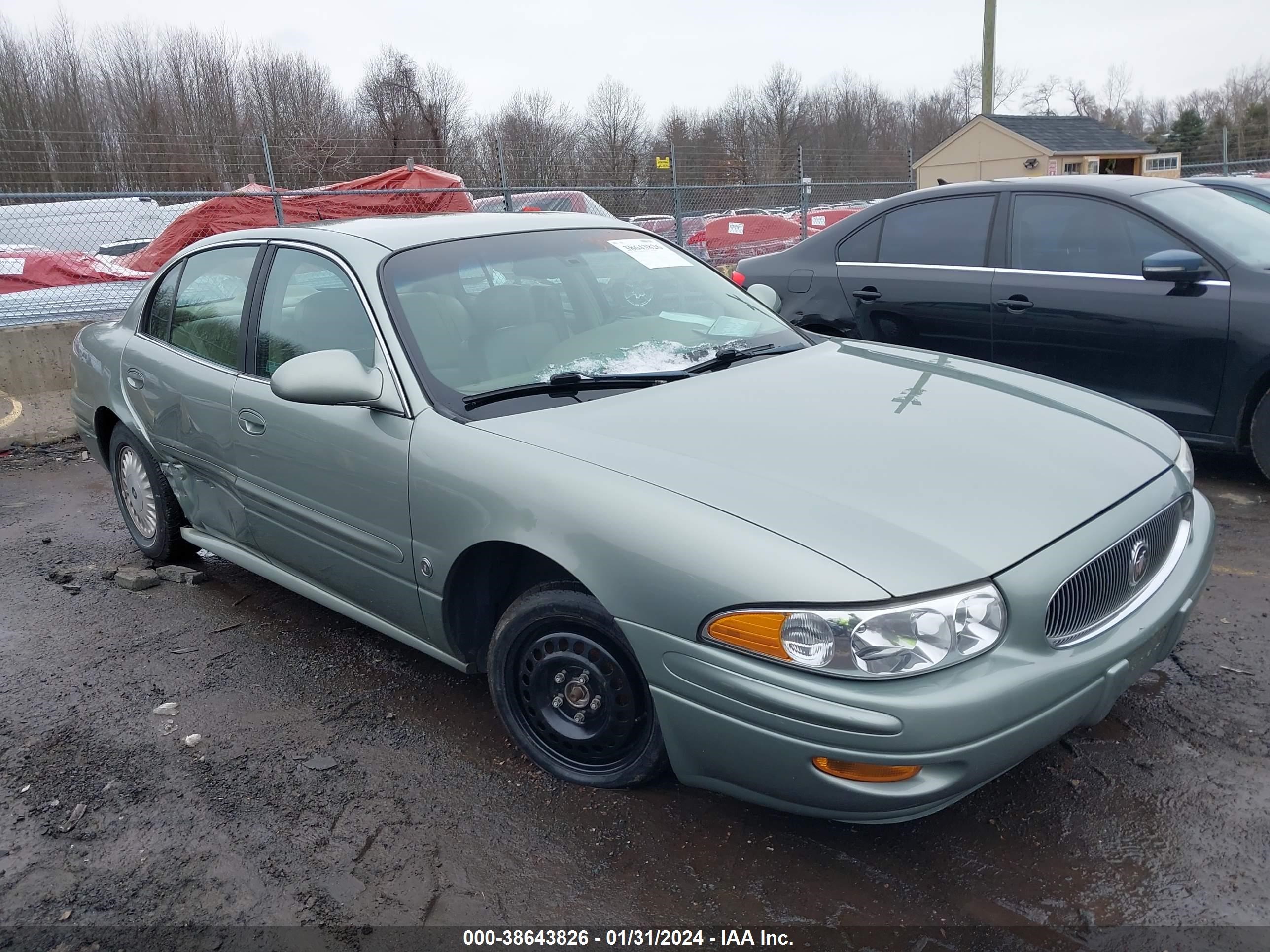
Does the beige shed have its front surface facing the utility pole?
no

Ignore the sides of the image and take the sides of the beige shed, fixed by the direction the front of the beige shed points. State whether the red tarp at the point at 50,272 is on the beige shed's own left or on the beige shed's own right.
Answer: on the beige shed's own right

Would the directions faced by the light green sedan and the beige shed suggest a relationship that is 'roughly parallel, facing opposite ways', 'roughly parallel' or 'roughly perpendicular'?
roughly parallel

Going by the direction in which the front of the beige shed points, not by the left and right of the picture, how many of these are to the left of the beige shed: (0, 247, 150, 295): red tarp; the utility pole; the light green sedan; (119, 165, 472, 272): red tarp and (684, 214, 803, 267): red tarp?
0

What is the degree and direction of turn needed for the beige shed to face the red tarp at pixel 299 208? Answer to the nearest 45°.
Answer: approximately 90° to its right

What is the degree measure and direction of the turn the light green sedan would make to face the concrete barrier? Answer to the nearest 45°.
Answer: approximately 180°

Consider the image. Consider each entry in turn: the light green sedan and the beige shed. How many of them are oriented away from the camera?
0

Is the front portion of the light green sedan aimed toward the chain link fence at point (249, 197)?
no

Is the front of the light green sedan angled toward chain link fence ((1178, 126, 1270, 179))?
no

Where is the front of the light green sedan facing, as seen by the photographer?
facing the viewer and to the right of the viewer

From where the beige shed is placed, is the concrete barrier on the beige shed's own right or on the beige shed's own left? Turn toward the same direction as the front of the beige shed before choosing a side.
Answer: on the beige shed's own right

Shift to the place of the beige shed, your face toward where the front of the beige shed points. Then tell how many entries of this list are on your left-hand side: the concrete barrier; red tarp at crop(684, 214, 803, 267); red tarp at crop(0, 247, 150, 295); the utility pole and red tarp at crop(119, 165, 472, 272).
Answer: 0

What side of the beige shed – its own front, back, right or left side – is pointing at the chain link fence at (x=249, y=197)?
right

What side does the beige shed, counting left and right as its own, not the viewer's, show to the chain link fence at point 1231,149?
left

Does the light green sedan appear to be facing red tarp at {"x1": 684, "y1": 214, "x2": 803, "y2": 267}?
no

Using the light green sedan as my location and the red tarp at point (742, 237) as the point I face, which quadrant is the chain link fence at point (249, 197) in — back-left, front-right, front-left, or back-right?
front-left
